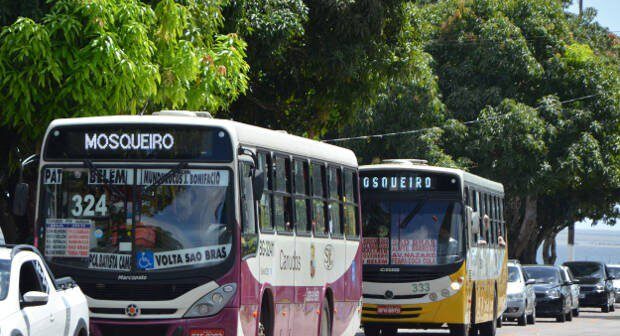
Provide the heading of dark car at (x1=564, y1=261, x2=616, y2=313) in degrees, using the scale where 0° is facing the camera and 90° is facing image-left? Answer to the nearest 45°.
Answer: approximately 45°

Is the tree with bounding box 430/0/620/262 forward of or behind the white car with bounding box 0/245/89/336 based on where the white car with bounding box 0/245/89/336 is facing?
behind

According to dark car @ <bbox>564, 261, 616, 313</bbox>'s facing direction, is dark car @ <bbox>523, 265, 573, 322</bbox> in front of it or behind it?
in front

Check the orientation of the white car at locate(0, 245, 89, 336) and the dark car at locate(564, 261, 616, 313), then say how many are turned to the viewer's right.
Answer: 0

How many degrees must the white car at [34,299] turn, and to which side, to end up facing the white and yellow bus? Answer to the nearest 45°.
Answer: approximately 180°

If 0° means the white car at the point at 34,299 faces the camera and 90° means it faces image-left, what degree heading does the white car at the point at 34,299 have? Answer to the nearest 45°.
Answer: approximately 45°
